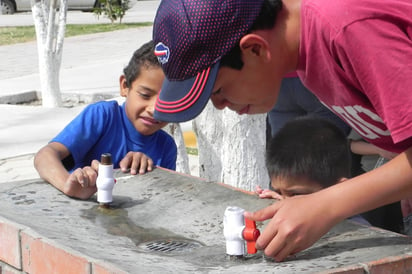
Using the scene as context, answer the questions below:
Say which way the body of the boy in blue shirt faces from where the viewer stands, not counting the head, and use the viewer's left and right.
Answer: facing the viewer and to the right of the viewer

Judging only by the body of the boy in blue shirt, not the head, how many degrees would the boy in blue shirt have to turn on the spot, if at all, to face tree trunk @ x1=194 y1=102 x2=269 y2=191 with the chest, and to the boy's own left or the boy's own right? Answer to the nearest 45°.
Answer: approximately 90° to the boy's own left

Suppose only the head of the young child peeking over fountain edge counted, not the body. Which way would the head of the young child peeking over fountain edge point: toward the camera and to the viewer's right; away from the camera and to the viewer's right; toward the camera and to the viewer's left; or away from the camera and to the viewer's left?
toward the camera and to the viewer's left

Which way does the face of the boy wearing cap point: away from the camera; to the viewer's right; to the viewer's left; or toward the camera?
to the viewer's left

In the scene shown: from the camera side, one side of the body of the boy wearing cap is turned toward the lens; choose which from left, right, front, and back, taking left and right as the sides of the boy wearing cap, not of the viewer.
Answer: left

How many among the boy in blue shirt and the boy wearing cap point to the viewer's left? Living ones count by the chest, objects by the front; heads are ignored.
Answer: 1

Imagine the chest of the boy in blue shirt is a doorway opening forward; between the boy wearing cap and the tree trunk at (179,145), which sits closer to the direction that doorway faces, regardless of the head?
the boy wearing cap
